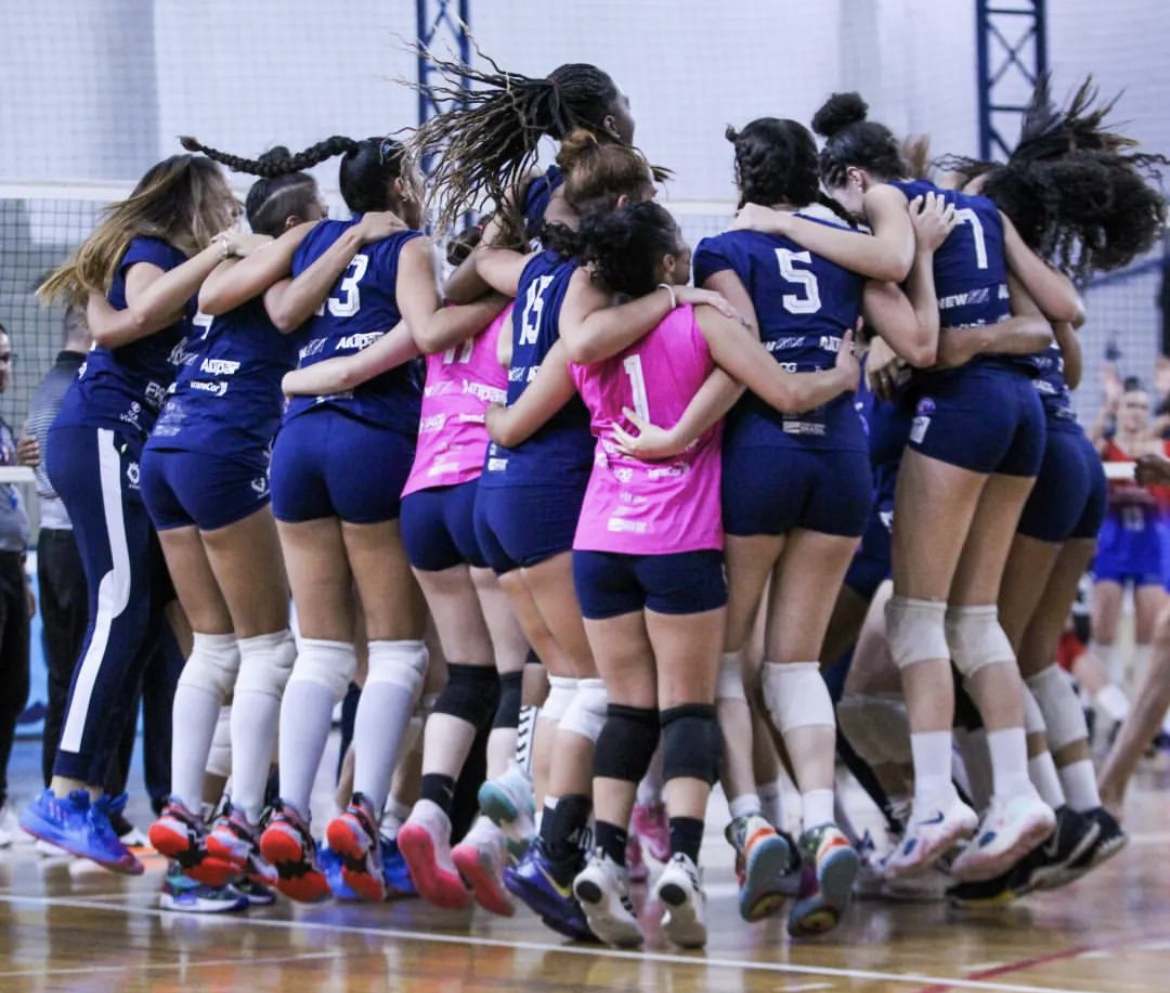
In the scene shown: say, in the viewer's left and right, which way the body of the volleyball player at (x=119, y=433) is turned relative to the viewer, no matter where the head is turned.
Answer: facing to the right of the viewer

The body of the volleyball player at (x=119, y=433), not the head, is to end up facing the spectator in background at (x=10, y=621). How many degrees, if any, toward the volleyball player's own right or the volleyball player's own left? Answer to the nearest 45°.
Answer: approximately 90° to the volleyball player's own left
